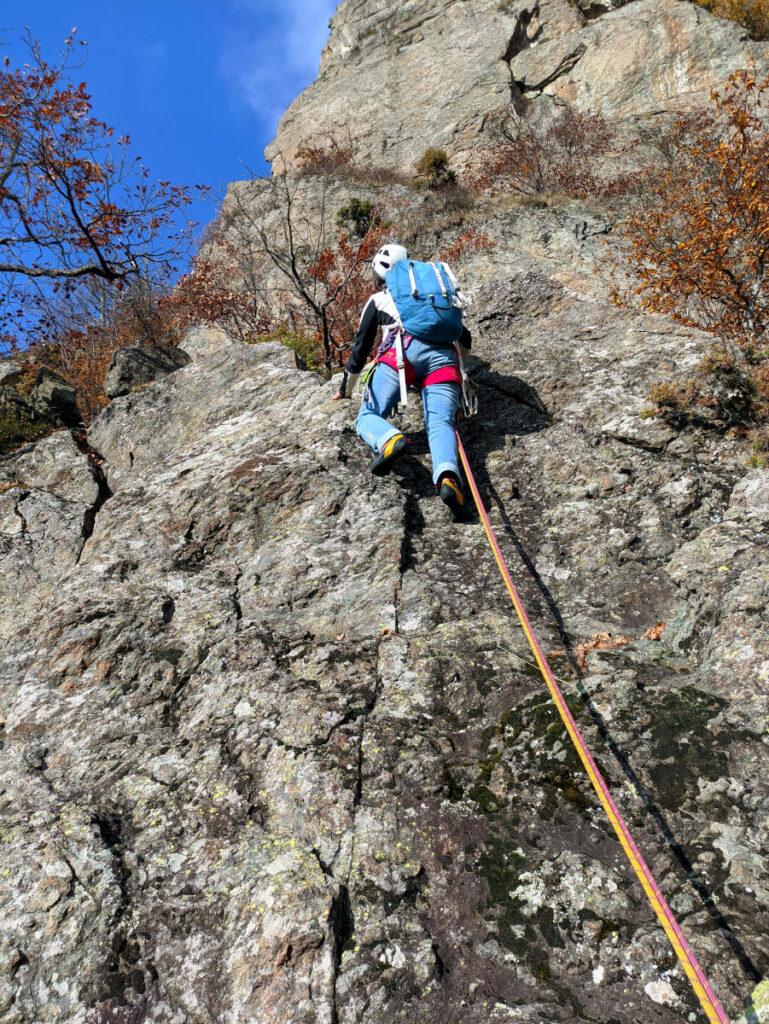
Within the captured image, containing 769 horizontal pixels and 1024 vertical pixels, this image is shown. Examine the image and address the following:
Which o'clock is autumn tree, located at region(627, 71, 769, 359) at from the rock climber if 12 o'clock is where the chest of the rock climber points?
The autumn tree is roughly at 2 o'clock from the rock climber.

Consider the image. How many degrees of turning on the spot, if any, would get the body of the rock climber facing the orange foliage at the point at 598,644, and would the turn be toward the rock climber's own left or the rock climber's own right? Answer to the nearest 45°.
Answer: approximately 180°

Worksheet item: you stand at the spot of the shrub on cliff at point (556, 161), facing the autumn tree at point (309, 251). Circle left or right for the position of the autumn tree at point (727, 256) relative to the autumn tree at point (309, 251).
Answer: left

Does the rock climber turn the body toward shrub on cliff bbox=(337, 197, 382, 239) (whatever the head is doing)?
yes

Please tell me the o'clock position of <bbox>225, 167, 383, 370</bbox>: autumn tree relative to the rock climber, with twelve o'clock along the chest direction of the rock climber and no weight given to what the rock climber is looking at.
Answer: The autumn tree is roughly at 12 o'clock from the rock climber.

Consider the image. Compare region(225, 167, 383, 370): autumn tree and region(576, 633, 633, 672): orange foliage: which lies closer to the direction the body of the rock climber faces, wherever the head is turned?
the autumn tree

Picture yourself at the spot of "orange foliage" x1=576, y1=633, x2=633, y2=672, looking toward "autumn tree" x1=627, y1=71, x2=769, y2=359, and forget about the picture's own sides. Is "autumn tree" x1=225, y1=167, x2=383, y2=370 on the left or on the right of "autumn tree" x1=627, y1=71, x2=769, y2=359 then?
left

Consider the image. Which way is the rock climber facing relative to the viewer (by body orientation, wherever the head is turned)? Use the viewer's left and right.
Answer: facing away from the viewer
